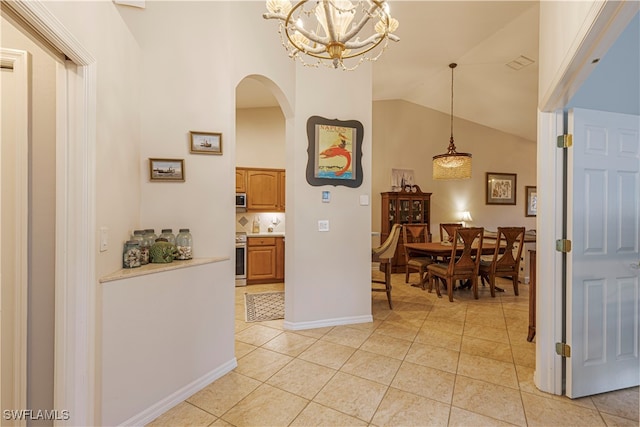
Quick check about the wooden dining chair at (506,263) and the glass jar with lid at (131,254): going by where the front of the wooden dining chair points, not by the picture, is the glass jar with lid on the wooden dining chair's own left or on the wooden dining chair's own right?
on the wooden dining chair's own left

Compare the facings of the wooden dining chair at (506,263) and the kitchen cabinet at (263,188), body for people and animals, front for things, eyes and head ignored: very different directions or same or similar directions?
very different directions

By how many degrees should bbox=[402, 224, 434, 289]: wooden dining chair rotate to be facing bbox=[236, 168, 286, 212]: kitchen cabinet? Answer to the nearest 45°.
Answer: approximately 135° to its right

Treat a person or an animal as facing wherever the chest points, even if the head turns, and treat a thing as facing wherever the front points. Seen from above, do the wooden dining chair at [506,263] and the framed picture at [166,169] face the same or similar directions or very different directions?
very different directions

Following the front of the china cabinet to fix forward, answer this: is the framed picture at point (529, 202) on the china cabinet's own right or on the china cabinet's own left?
on the china cabinet's own left

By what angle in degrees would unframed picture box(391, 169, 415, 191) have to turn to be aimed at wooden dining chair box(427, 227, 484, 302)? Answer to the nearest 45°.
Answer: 0° — it already faces it
